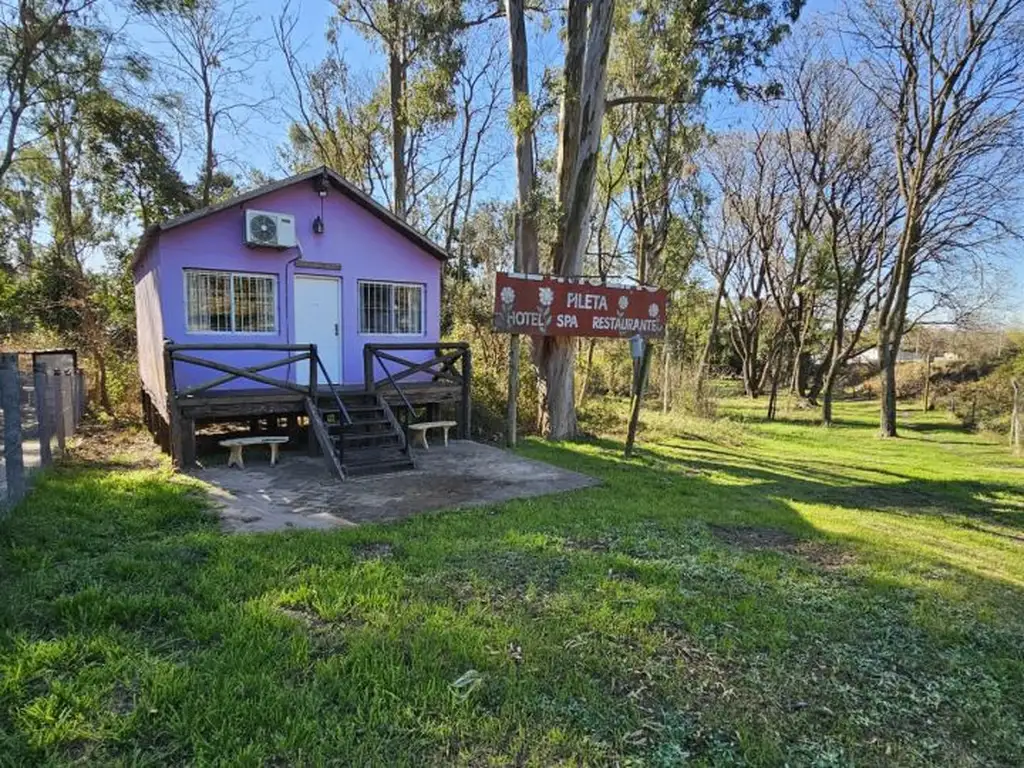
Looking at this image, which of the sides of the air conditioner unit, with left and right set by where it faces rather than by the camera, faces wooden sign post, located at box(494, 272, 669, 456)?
left

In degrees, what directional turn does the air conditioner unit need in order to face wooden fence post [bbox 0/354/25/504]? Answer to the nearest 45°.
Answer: approximately 45° to its right

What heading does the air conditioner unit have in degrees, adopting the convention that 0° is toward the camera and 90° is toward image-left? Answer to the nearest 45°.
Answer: approximately 0°

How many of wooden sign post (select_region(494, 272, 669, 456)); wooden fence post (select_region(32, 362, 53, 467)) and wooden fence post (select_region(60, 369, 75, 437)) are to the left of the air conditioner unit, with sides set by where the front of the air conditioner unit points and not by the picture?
1

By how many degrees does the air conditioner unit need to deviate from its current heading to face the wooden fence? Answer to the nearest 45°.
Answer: approximately 45° to its right

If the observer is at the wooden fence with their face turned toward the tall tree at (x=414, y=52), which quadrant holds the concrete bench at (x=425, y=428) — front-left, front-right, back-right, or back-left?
front-right

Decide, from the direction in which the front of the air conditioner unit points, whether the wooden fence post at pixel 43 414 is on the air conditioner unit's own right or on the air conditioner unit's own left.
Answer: on the air conditioner unit's own right

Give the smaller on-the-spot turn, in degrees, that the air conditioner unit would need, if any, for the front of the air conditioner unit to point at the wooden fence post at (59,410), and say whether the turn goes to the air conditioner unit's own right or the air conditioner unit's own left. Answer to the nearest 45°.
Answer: approximately 90° to the air conditioner unit's own right

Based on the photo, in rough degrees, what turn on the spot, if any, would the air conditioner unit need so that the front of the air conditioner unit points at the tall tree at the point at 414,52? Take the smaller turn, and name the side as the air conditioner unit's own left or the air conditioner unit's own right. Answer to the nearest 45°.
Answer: approximately 135° to the air conditioner unit's own left

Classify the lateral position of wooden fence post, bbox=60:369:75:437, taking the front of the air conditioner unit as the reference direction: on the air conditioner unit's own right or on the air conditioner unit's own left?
on the air conditioner unit's own right
